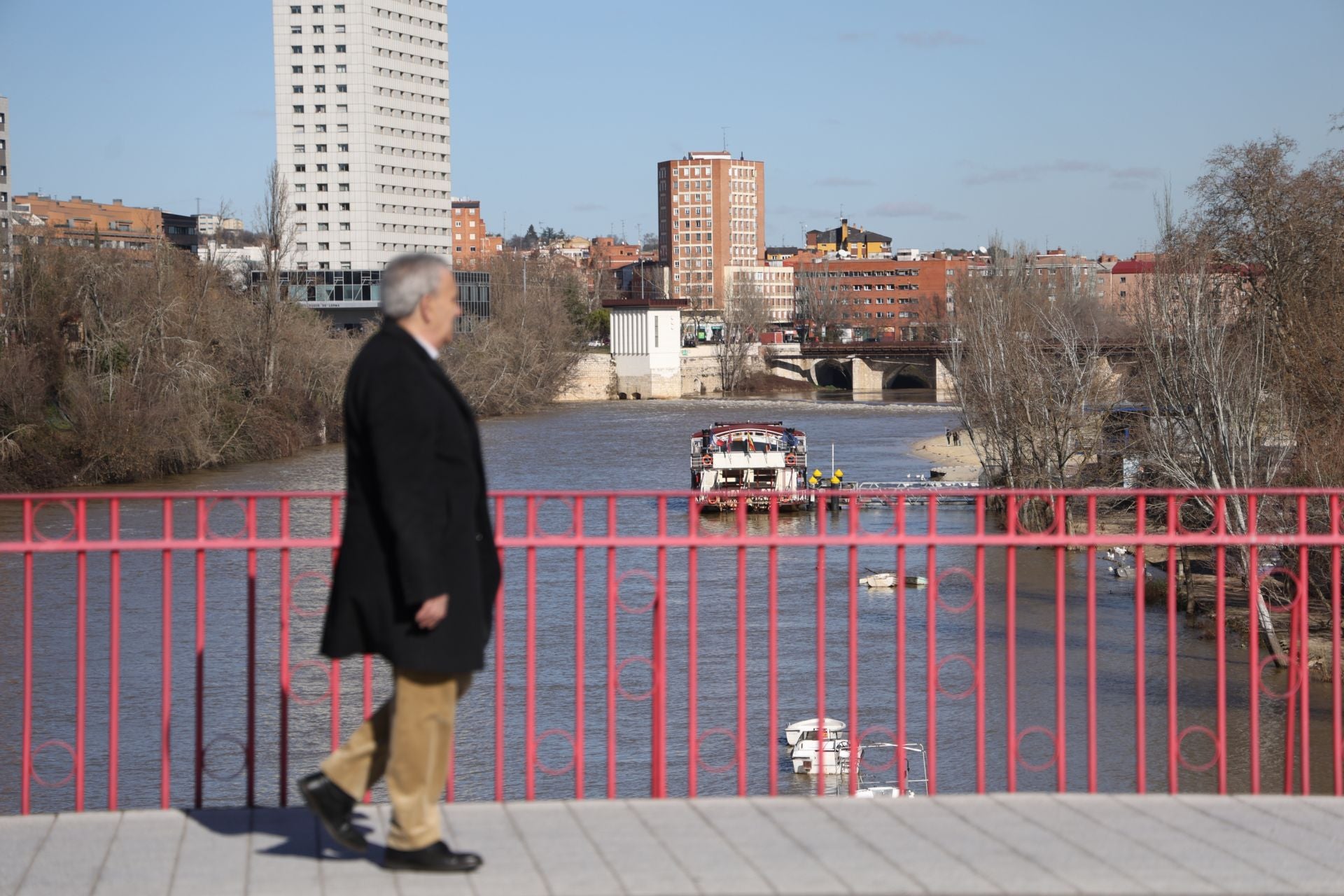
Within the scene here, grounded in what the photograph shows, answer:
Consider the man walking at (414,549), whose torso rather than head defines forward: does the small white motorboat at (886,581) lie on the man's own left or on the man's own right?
on the man's own left

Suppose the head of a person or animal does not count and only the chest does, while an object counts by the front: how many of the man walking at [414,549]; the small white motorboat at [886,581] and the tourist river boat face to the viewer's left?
1

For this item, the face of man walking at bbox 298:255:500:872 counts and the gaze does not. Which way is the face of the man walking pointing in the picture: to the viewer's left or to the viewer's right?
to the viewer's right

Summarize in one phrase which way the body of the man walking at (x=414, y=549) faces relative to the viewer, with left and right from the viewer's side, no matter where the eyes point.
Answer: facing to the right of the viewer

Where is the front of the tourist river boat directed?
away from the camera

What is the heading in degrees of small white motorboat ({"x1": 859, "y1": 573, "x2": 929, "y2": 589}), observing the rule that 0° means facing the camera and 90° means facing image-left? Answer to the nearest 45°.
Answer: approximately 90°

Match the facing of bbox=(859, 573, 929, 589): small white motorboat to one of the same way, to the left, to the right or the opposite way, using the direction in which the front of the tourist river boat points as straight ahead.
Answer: to the left

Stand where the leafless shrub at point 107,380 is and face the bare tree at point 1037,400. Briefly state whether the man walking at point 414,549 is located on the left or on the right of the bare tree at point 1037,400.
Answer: right

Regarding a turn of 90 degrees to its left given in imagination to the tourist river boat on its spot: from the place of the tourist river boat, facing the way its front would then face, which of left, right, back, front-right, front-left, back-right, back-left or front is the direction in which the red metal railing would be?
left

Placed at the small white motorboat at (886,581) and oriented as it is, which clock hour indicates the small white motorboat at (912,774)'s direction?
the small white motorboat at (912,774) is roughly at 9 o'clock from the small white motorboat at (886,581).
